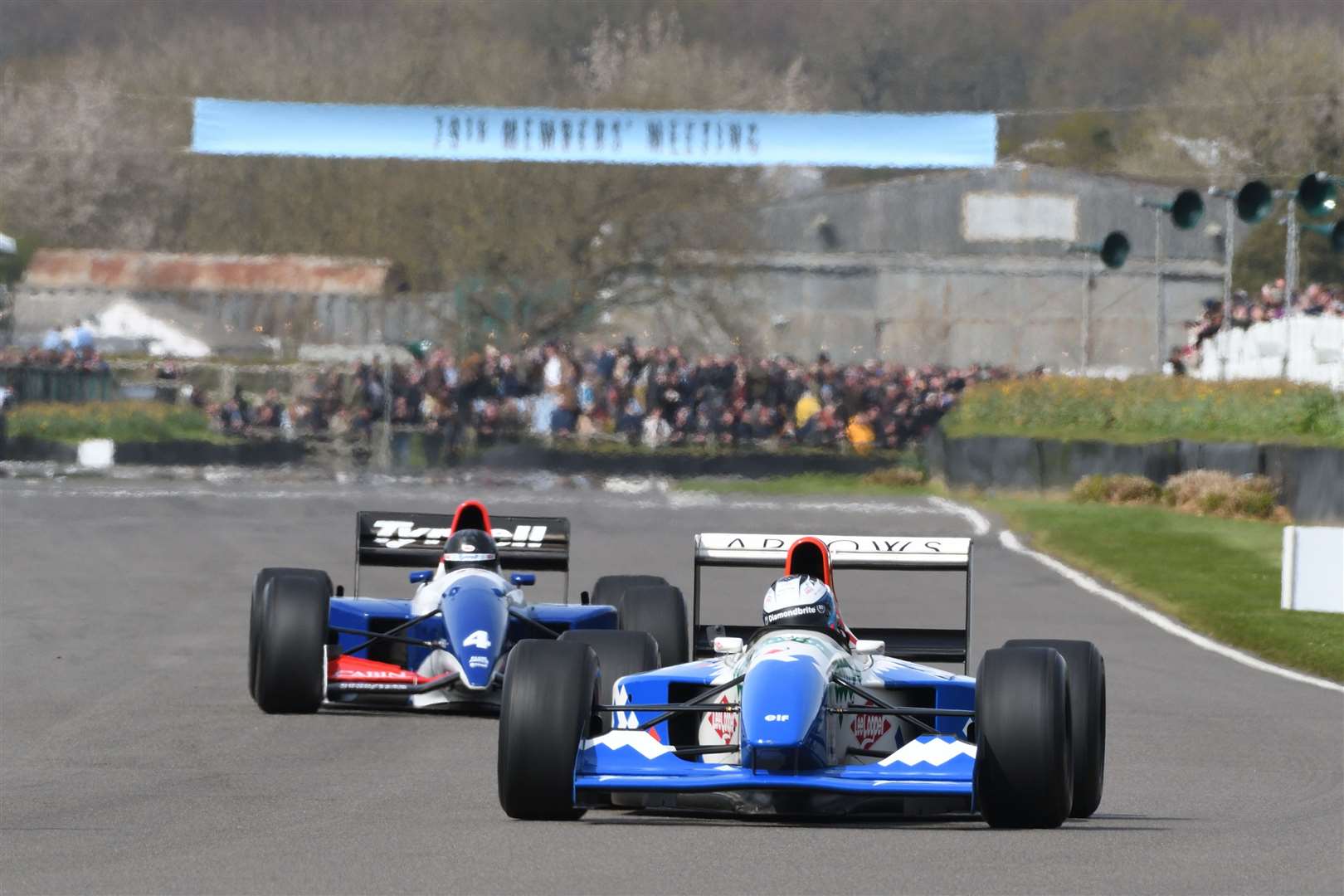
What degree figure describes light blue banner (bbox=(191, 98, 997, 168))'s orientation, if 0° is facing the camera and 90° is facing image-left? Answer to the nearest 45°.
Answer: approximately 0°

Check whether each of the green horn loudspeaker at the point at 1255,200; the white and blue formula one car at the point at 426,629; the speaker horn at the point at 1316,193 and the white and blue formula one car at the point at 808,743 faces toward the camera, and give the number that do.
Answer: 4

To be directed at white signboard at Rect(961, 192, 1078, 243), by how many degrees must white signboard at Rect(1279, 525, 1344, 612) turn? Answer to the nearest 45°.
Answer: approximately 180°

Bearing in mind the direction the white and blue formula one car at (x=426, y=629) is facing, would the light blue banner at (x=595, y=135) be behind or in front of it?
behind

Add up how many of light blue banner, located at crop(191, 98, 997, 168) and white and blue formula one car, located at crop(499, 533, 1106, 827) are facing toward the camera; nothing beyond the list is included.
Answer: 2

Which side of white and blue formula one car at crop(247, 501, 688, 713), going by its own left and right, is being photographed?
front

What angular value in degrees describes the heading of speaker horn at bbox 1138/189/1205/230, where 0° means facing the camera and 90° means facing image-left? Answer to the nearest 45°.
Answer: approximately 315°

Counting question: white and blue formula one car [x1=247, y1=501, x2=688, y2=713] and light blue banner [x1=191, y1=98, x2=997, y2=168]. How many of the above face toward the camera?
2

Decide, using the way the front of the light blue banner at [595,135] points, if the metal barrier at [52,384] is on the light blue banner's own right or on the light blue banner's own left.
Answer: on the light blue banner's own right

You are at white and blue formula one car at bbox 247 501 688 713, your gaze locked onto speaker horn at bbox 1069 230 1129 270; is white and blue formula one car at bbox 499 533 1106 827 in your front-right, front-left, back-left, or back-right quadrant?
back-right

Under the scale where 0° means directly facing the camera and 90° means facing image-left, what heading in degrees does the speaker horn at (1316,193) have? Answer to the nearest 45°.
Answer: approximately 0°

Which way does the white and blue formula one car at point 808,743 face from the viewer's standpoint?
toward the camera

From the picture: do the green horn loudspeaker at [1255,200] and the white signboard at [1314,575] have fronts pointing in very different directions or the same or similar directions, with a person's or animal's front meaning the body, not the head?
same or similar directions

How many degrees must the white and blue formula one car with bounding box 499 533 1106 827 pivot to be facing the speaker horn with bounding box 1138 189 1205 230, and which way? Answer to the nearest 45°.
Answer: approximately 180°

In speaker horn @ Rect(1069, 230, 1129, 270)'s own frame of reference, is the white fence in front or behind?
in front
